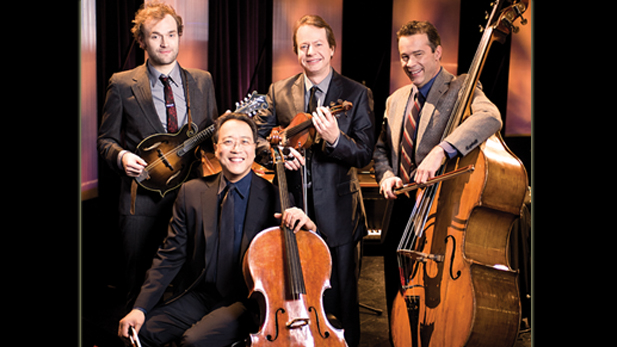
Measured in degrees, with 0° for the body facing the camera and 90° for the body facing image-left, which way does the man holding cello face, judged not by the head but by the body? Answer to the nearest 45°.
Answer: approximately 0°

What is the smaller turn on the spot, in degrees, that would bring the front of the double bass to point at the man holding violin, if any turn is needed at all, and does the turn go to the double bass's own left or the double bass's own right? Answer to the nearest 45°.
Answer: approximately 90° to the double bass's own right

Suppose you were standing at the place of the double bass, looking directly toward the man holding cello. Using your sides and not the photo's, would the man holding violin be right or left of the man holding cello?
right

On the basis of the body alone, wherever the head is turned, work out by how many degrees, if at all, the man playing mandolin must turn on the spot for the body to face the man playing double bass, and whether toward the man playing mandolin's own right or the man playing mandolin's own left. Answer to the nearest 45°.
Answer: approximately 45° to the man playing mandolin's own left

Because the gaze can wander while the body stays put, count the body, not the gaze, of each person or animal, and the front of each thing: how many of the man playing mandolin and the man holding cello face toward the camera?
2

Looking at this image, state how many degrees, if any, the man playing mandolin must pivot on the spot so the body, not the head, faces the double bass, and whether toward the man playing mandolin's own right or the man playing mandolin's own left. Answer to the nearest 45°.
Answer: approximately 45° to the man playing mandolin's own left
